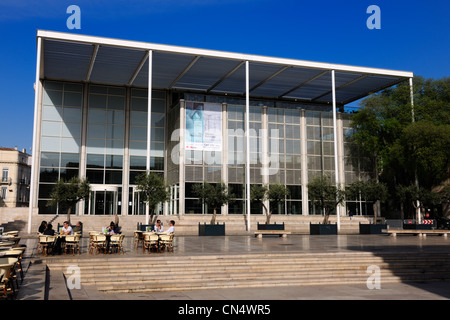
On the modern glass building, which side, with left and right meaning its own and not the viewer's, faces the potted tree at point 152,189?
front

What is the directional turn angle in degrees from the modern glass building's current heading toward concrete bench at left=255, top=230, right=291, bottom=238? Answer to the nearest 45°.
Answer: approximately 45° to its left

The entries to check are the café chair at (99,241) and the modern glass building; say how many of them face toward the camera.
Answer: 1

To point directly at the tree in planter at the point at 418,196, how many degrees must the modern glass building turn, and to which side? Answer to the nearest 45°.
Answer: approximately 90° to its left

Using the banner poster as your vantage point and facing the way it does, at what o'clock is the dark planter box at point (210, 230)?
The dark planter box is roughly at 12 o'clock from the banner poster.

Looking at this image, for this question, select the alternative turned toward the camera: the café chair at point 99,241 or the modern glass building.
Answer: the modern glass building

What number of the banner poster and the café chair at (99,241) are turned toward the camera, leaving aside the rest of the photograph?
1

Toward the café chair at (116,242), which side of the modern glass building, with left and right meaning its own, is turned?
front

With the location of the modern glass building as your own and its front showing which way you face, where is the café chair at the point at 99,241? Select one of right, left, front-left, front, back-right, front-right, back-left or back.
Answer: front

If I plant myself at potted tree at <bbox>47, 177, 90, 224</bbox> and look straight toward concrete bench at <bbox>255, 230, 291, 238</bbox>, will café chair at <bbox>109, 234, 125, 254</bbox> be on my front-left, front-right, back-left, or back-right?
front-right

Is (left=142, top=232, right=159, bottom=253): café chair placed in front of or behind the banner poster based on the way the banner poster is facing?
in front

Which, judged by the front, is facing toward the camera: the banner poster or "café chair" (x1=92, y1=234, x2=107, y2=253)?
the banner poster

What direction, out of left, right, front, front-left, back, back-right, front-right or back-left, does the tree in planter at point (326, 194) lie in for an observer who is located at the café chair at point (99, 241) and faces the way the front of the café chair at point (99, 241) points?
front

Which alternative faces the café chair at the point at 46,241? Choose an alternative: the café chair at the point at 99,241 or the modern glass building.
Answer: the modern glass building

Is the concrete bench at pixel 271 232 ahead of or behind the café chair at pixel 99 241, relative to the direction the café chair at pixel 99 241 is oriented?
ahead

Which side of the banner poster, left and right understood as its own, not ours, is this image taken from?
front

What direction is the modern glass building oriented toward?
toward the camera

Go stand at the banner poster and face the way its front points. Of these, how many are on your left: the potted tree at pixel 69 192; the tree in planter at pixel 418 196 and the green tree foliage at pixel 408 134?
2
